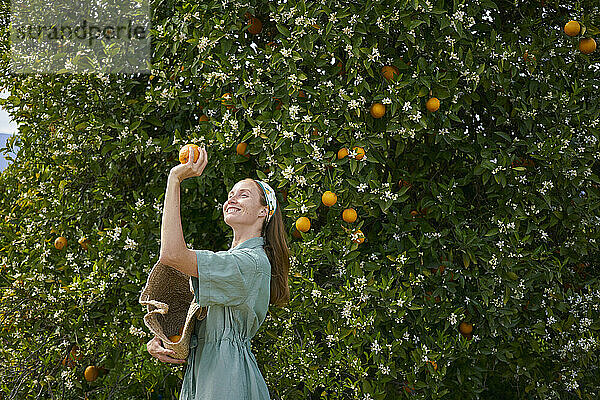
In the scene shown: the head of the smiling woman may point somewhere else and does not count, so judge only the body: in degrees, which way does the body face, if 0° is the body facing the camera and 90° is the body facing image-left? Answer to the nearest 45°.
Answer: approximately 90°
